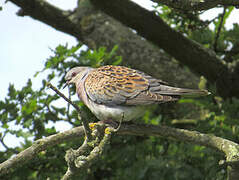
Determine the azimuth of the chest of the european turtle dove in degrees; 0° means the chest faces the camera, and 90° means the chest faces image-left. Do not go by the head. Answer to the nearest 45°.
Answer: approximately 90°

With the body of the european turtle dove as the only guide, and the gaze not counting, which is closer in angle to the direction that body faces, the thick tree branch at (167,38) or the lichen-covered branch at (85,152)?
the lichen-covered branch

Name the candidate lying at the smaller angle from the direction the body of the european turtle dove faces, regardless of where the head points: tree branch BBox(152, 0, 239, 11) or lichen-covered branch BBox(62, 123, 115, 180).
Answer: the lichen-covered branch

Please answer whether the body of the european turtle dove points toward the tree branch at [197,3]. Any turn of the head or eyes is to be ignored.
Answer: no

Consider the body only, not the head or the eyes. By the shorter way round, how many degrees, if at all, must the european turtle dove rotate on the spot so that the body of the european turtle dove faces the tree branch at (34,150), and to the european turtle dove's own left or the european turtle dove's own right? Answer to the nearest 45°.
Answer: approximately 45° to the european turtle dove's own left

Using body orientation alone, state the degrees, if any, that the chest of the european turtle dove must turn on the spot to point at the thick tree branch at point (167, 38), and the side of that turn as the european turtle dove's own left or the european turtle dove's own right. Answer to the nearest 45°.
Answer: approximately 135° to the european turtle dove's own right

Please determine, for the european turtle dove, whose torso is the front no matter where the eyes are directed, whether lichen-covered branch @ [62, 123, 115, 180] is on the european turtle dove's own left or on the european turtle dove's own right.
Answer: on the european turtle dove's own left
